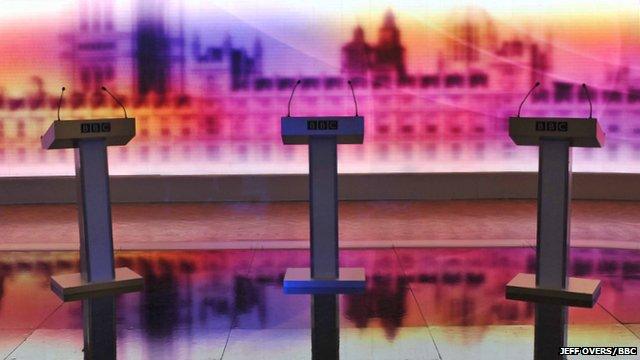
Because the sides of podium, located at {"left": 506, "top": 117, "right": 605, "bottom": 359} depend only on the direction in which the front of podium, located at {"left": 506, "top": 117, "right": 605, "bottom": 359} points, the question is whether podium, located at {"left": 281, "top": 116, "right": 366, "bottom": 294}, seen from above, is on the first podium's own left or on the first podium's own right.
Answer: on the first podium's own right

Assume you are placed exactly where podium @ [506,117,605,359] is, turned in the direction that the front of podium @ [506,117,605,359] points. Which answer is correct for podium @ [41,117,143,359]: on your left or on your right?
on your right

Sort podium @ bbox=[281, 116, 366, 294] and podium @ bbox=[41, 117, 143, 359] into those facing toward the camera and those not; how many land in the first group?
2

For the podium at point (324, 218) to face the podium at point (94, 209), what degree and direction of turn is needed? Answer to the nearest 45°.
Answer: approximately 90° to its right

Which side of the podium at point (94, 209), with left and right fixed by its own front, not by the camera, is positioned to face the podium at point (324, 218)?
left

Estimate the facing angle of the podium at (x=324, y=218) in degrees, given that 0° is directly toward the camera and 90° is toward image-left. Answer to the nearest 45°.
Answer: approximately 0°

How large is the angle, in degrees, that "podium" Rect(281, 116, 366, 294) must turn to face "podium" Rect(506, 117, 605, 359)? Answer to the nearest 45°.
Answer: approximately 90° to its left

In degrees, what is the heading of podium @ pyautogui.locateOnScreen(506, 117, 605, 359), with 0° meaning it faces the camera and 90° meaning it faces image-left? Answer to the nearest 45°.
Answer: approximately 0°

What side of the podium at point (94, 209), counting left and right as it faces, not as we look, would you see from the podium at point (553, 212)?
left
